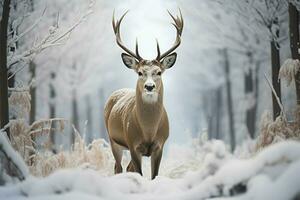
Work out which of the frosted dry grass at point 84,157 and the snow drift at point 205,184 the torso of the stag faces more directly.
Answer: the snow drift

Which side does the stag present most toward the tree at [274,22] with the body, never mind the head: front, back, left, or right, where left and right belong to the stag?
left

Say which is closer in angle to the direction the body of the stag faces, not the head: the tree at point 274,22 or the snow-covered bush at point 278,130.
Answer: the snow-covered bush

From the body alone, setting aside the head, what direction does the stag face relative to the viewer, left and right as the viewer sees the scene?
facing the viewer and to the right of the viewer

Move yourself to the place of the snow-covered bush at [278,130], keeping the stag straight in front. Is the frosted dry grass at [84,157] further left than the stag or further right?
right

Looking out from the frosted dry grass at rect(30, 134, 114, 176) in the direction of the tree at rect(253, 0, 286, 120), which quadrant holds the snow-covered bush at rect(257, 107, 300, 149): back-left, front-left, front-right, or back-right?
front-right

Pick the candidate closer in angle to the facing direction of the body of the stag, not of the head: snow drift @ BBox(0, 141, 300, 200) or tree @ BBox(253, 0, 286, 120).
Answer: the snow drift
